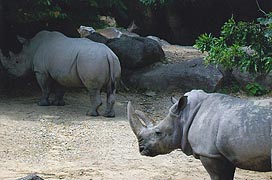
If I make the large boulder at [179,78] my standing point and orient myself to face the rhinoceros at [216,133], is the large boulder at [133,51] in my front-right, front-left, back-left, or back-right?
back-right

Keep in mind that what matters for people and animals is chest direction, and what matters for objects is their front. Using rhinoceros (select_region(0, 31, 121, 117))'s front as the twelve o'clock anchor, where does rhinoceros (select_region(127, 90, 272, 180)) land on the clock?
rhinoceros (select_region(127, 90, 272, 180)) is roughly at 7 o'clock from rhinoceros (select_region(0, 31, 121, 117)).

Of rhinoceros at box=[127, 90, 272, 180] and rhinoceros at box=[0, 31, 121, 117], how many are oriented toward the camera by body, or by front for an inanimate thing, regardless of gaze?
0

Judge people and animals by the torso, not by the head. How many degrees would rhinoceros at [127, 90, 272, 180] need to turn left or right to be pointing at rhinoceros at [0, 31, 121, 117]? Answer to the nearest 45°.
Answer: approximately 45° to its right

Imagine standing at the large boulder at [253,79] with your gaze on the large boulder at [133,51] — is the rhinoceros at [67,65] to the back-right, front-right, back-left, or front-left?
front-left

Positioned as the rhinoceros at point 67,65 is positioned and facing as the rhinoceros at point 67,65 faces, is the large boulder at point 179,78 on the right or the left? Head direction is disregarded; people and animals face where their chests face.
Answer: on its right

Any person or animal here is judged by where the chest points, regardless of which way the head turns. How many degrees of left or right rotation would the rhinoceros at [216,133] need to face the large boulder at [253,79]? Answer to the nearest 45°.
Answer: approximately 90° to its right

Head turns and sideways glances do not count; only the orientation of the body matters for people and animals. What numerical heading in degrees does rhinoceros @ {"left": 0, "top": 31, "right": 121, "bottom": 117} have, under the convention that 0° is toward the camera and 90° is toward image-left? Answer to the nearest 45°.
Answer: approximately 135°

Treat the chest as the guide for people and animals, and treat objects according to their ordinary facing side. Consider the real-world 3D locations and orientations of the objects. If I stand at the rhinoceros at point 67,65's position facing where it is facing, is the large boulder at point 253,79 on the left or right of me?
on my right

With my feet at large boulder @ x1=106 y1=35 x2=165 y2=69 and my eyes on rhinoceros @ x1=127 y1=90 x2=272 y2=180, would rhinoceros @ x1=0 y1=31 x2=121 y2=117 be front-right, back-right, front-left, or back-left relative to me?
front-right

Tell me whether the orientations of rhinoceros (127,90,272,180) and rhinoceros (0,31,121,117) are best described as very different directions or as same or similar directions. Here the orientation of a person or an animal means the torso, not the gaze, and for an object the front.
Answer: same or similar directions

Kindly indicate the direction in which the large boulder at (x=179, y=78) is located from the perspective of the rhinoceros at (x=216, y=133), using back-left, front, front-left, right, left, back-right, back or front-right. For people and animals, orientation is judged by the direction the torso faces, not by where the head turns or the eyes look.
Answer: right

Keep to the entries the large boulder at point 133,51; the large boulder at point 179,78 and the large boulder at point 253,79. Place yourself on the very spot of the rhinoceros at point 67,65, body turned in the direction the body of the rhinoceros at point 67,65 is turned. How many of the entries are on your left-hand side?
0

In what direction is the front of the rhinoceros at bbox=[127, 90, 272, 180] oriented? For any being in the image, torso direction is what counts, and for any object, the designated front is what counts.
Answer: to the viewer's left

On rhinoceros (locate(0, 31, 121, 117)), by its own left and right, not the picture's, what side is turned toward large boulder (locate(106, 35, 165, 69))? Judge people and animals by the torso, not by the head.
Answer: right
